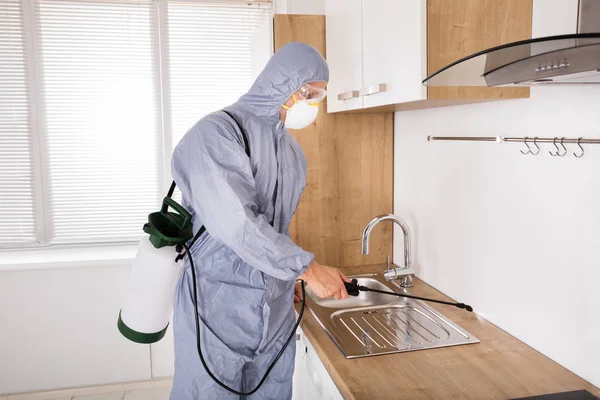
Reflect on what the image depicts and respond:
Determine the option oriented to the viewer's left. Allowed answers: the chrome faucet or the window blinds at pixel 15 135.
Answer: the chrome faucet

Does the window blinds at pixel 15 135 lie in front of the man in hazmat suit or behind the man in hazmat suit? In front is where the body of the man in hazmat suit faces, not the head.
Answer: behind

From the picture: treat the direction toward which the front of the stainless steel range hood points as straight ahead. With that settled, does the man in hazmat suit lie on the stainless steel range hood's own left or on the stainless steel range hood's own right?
on the stainless steel range hood's own right

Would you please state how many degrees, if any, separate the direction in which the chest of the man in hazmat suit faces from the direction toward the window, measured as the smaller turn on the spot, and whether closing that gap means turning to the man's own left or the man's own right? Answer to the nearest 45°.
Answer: approximately 180°

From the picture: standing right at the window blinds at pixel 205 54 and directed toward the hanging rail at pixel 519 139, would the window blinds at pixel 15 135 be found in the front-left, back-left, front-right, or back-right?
back-right

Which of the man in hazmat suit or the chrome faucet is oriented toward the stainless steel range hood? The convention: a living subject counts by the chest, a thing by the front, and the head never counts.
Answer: the man in hazmat suit

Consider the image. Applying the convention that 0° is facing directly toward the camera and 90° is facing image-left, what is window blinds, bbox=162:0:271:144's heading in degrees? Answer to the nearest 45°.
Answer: approximately 0°

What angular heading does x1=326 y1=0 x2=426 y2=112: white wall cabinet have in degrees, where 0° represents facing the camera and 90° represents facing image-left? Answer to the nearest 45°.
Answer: approximately 45°

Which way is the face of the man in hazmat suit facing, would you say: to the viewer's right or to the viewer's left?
to the viewer's right

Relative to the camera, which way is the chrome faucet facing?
to the viewer's left

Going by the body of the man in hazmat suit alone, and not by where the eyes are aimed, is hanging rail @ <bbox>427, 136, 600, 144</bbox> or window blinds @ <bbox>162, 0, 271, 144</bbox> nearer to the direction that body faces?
the hanging rail
